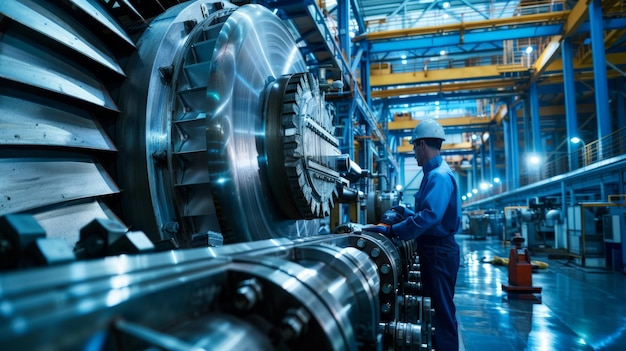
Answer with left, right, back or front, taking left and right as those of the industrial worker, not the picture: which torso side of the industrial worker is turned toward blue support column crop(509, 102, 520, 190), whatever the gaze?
right

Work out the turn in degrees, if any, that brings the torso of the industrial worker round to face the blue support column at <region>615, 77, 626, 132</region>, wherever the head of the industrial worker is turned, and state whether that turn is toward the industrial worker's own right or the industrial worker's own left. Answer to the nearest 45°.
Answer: approximately 135° to the industrial worker's own right

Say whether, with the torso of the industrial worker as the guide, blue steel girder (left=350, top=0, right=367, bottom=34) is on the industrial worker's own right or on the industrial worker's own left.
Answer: on the industrial worker's own right

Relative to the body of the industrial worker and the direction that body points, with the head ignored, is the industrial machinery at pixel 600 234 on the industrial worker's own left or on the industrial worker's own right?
on the industrial worker's own right

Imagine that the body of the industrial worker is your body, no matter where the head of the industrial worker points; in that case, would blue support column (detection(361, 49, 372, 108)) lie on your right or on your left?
on your right

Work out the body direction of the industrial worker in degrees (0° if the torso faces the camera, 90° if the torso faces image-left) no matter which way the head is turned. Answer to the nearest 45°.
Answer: approximately 90°

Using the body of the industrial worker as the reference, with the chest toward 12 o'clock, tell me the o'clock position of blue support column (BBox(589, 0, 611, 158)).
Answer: The blue support column is roughly at 4 o'clock from the industrial worker.

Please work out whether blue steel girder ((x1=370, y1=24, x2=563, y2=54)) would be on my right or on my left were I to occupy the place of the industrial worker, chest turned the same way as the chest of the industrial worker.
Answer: on my right

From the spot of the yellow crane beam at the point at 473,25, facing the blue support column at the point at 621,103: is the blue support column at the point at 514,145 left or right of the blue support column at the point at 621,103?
left

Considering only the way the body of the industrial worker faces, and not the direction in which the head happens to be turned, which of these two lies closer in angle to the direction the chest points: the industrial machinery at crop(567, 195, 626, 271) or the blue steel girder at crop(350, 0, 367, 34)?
the blue steel girder

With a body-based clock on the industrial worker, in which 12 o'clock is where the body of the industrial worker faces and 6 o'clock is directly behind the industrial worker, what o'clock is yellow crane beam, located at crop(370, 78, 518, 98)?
The yellow crane beam is roughly at 3 o'clock from the industrial worker.
